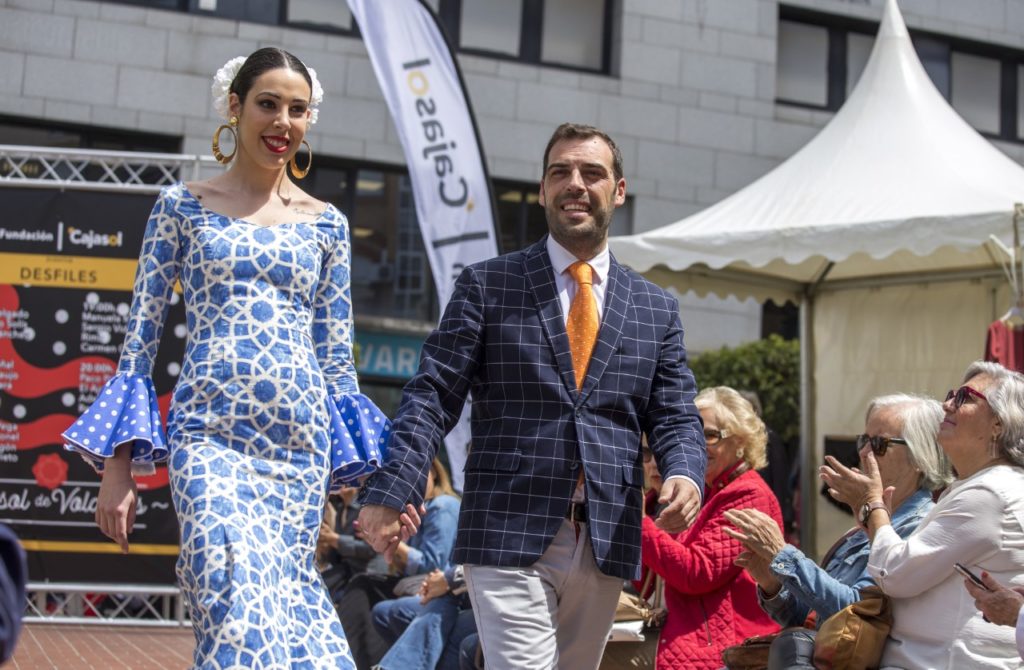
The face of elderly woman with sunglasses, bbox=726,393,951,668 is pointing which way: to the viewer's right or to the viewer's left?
to the viewer's left

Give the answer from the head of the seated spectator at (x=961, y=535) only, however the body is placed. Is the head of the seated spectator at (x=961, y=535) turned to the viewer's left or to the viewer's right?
to the viewer's left

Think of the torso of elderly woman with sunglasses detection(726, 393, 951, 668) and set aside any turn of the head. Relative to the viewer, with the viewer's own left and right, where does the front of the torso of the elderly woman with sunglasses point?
facing to the left of the viewer

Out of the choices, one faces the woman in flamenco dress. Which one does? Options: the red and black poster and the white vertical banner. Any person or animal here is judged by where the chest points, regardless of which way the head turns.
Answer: the red and black poster

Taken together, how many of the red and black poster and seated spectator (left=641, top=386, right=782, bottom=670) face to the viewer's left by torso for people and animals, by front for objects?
1

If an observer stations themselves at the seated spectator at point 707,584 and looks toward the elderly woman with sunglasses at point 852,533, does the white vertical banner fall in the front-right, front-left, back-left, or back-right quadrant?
back-left

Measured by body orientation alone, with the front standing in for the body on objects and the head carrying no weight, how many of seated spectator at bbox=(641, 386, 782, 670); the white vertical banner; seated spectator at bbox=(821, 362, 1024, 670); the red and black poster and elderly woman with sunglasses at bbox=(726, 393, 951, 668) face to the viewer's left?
3

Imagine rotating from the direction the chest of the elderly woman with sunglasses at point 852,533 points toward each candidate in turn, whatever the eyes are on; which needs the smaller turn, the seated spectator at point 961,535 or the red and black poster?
the red and black poster

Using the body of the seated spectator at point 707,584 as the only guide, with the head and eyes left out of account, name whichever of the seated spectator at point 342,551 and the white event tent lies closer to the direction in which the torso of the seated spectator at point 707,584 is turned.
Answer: the seated spectator

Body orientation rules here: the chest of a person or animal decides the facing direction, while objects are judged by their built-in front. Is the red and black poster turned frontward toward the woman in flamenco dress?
yes

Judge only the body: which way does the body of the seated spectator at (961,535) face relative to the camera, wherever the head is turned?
to the viewer's left

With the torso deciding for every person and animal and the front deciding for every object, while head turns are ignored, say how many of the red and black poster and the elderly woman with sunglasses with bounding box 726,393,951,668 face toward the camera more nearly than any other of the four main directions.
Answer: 1
